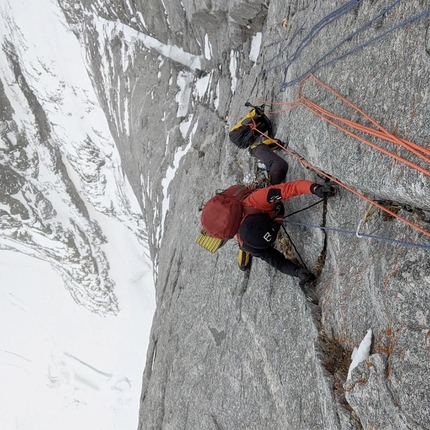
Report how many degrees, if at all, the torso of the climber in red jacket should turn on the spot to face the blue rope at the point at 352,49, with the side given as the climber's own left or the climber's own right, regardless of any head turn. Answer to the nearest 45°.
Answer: approximately 45° to the climber's own right

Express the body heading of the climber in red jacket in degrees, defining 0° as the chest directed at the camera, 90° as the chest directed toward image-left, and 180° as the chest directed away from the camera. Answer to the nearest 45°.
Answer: approximately 270°
